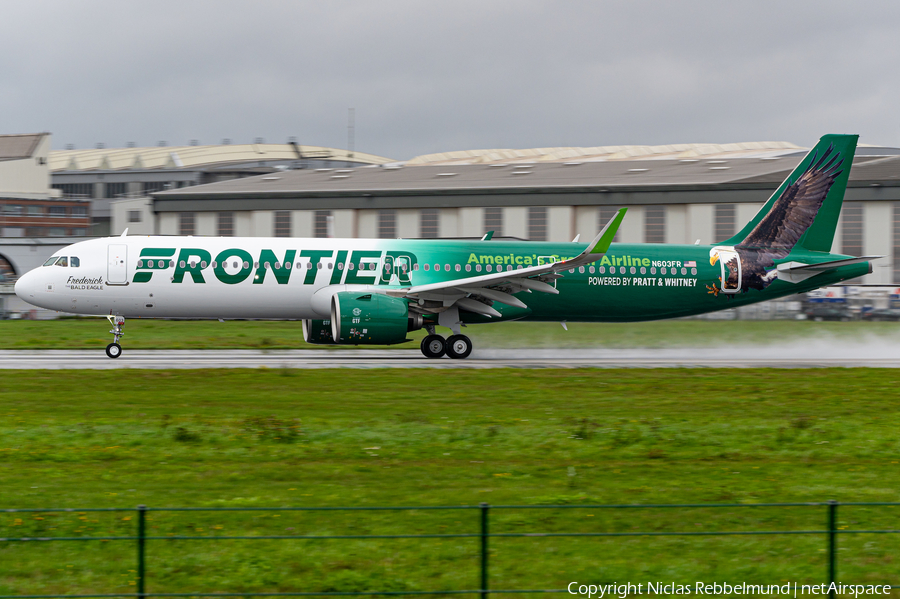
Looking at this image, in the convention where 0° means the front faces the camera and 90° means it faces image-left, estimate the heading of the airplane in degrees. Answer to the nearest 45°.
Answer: approximately 90°

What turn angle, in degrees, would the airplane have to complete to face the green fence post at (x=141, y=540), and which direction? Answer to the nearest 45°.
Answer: approximately 90° to its left

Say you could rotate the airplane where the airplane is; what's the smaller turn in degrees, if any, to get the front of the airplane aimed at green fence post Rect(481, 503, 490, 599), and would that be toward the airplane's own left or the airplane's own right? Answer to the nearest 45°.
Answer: approximately 90° to the airplane's own left

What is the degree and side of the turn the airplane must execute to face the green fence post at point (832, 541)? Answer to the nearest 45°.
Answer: approximately 90° to its left
